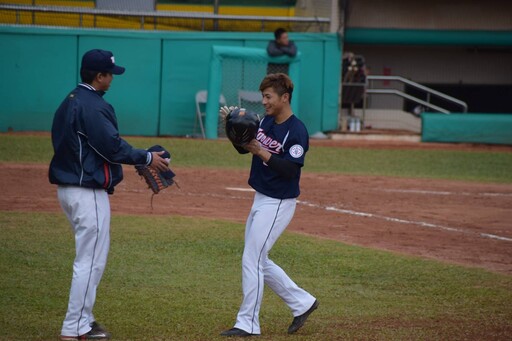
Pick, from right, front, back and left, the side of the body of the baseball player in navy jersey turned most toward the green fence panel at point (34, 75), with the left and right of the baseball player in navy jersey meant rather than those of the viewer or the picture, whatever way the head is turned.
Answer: right

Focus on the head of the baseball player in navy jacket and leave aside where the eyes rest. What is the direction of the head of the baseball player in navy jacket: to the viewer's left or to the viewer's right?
to the viewer's right

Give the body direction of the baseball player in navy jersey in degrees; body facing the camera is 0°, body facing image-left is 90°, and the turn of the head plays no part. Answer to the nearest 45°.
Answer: approximately 45°

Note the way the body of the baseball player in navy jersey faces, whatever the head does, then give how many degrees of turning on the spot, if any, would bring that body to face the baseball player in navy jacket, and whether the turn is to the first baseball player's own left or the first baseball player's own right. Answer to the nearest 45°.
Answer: approximately 45° to the first baseball player's own right

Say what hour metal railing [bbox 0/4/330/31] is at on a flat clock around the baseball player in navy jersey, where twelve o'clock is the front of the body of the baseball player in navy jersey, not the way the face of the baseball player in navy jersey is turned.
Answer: The metal railing is roughly at 4 o'clock from the baseball player in navy jersey.

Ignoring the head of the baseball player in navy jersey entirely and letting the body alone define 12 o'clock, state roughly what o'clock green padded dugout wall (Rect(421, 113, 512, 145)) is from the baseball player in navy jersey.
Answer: The green padded dugout wall is roughly at 5 o'clock from the baseball player in navy jersey.

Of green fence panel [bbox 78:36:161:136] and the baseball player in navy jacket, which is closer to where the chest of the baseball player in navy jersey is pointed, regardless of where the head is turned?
the baseball player in navy jacket

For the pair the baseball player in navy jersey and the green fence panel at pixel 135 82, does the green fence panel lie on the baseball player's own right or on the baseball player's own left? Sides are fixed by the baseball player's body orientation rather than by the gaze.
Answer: on the baseball player's own right

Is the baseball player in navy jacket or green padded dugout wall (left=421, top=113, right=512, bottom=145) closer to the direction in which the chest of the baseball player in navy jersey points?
the baseball player in navy jacket
